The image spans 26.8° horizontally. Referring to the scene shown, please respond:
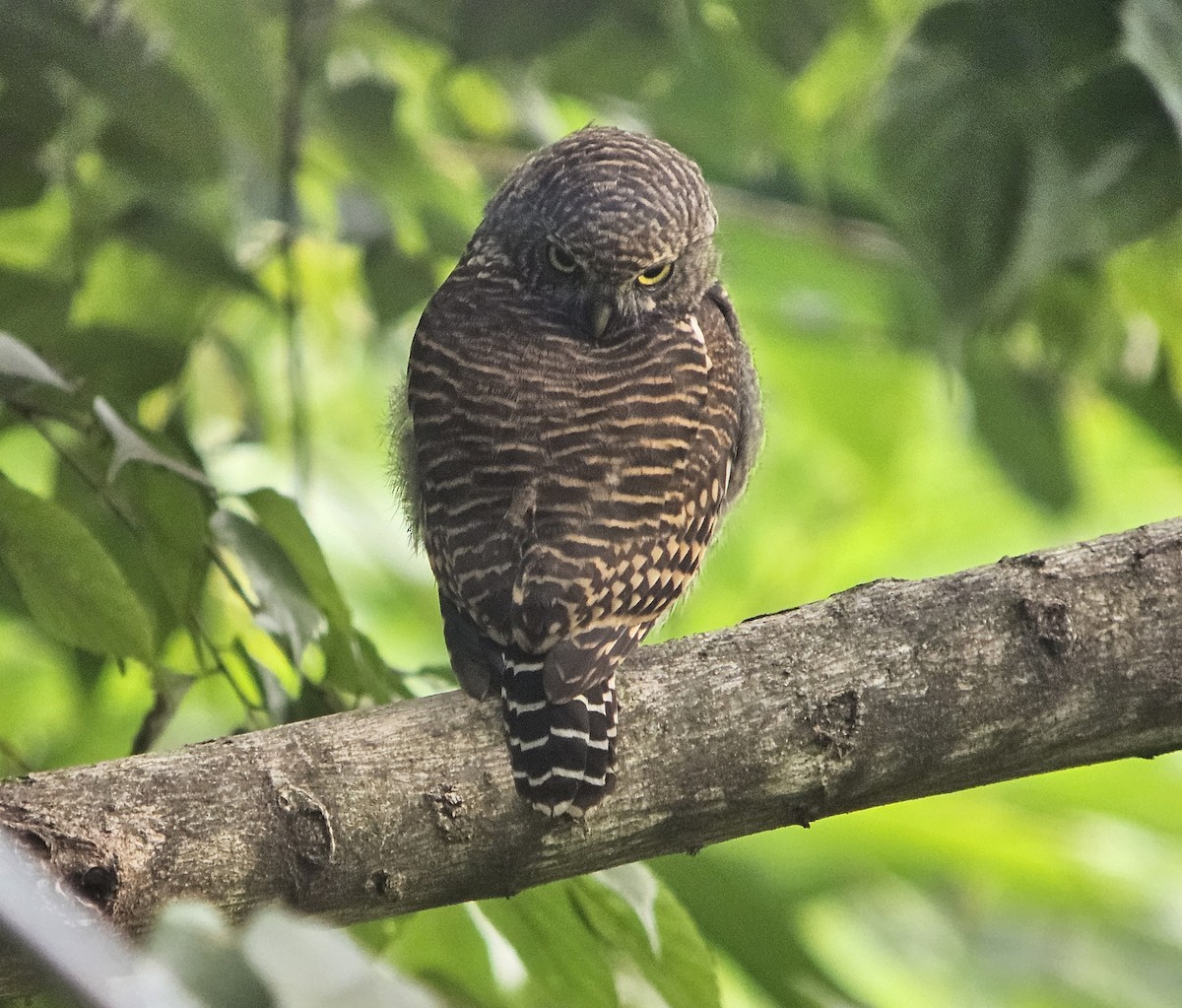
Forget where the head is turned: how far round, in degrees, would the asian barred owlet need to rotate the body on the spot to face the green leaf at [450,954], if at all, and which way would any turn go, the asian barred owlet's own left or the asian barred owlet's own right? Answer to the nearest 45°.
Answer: approximately 180°

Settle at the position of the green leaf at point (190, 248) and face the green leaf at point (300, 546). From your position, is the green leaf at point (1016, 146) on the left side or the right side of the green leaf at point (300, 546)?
left

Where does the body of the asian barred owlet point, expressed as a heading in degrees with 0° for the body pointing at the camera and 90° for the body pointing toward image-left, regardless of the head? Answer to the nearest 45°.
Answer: approximately 180°

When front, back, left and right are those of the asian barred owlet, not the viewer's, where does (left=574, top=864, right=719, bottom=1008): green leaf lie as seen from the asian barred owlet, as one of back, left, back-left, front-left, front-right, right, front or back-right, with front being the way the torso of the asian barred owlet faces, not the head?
back

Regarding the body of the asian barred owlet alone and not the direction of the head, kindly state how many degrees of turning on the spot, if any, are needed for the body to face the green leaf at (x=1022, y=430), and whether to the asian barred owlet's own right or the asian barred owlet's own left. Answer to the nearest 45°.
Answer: approximately 45° to the asian barred owlet's own right

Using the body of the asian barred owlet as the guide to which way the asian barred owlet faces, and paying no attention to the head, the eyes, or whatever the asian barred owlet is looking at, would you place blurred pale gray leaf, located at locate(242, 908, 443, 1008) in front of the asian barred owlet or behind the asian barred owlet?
behind

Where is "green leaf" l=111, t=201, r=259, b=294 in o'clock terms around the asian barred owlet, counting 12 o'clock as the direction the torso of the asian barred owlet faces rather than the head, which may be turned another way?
The green leaf is roughly at 10 o'clock from the asian barred owlet.

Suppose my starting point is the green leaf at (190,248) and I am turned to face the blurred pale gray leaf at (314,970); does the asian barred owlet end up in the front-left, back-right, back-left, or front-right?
front-left
